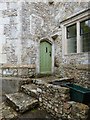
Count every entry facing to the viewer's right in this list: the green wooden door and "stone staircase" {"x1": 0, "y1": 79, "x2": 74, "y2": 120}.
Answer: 0

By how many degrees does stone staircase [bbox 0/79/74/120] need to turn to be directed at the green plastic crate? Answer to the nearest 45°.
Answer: approximately 90° to its left

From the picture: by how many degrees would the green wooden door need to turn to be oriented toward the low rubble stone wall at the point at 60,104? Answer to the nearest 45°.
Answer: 0° — it already faces it

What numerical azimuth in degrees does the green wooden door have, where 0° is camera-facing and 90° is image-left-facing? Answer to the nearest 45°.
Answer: approximately 0°

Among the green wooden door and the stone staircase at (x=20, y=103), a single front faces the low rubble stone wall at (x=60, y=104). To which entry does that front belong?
the green wooden door

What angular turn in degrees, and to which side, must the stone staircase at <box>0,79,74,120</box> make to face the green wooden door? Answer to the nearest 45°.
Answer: approximately 180°

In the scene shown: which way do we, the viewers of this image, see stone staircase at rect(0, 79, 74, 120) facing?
facing the viewer and to the left of the viewer

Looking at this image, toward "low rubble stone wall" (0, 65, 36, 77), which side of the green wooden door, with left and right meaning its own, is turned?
right

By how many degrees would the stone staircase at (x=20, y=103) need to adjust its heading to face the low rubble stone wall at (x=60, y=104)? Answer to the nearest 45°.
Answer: approximately 90° to its left
